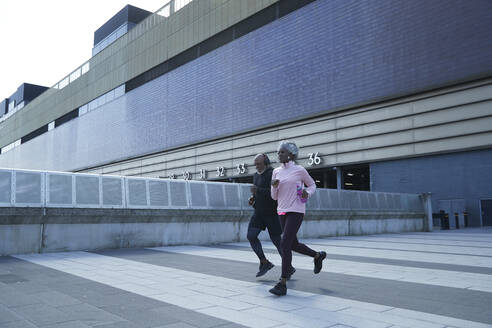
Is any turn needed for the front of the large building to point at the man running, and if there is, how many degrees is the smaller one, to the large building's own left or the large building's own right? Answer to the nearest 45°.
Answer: approximately 45° to the large building's own left

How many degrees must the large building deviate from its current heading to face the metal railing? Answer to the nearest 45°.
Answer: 0° — it already faces it

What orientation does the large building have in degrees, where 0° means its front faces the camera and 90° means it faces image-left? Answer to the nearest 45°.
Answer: approximately 45°

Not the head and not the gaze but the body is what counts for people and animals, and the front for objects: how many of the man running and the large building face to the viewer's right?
0

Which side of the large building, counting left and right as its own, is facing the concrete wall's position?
front

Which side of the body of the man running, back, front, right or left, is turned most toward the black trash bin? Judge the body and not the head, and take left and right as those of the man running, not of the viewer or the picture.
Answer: back

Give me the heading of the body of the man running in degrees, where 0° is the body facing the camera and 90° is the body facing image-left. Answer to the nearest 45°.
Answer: approximately 45°

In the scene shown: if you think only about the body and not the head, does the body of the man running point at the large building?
no
